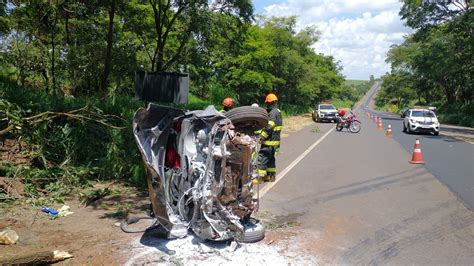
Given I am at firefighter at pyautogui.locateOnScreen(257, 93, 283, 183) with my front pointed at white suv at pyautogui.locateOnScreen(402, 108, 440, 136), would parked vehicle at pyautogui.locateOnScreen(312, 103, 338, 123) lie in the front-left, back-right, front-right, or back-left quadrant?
front-left

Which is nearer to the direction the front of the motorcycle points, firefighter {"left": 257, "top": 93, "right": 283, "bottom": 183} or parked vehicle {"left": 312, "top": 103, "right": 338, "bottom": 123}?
the firefighter

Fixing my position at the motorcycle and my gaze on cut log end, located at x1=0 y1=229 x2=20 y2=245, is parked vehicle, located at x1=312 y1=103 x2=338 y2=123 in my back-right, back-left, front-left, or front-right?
back-right

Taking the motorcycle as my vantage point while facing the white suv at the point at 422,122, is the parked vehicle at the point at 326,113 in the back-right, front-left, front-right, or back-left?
back-left

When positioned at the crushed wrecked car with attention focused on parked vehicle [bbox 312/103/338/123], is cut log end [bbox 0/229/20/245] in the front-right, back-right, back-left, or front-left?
back-left
